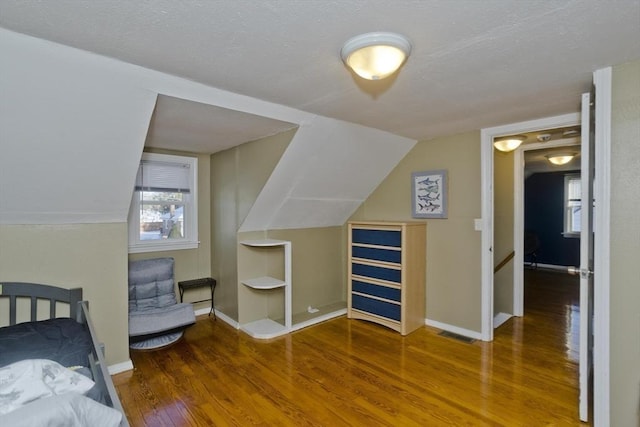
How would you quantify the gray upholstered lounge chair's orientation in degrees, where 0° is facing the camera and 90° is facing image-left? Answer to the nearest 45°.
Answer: approximately 315°

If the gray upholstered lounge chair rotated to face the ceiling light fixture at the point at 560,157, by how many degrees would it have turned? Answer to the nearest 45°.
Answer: approximately 45° to its left

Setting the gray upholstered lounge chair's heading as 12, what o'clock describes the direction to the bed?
The bed is roughly at 2 o'clock from the gray upholstered lounge chair.

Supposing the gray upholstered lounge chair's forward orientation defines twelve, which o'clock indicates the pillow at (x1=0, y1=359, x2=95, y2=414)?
The pillow is roughly at 2 o'clock from the gray upholstered lounge chair.
